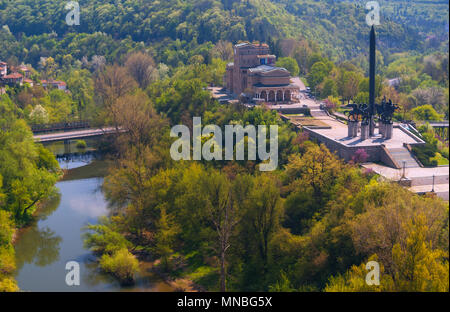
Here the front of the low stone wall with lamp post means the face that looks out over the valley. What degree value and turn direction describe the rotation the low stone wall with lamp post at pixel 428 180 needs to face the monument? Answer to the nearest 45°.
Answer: approximately 180°

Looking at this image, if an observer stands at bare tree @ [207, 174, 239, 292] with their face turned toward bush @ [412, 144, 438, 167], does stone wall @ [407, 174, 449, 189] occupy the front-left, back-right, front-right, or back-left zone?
front-right

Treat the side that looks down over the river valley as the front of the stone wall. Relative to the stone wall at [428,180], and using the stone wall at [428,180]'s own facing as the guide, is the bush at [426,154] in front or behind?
behind

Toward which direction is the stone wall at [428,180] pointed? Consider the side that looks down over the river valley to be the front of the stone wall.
toward the camera

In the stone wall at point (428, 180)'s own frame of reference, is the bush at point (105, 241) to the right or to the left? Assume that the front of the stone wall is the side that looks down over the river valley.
on its right

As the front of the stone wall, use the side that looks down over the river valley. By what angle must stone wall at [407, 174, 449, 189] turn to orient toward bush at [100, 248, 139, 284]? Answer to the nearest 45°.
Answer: approximately 45° to its right

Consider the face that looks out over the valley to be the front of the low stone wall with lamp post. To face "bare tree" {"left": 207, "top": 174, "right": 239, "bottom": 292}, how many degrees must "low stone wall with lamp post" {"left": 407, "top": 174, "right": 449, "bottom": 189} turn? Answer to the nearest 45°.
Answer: approximately 90° to its right

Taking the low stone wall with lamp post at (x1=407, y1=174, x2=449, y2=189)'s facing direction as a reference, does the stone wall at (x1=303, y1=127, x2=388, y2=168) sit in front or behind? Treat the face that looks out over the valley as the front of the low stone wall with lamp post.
behind
